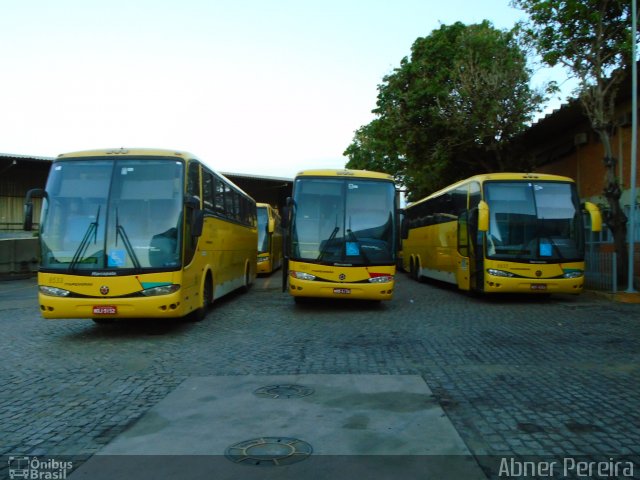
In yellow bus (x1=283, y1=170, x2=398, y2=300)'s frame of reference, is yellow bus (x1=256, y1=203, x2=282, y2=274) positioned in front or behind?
behind

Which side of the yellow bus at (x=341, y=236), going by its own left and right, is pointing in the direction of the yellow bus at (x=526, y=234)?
left

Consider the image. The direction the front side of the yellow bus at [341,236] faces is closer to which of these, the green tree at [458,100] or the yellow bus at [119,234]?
the yellow bus

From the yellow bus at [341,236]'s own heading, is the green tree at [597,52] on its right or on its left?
on its left

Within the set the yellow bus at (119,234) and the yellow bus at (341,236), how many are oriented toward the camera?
2

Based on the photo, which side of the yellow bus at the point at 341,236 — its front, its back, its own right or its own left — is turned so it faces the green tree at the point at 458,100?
back

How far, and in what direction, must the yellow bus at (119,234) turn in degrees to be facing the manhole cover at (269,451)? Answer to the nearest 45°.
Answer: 0° — it already faces it

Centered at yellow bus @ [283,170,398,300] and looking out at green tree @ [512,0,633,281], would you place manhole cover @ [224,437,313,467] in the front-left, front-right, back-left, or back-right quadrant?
back-right

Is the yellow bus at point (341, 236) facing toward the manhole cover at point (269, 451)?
yes

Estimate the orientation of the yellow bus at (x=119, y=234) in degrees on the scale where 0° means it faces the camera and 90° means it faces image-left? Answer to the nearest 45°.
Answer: approximately 0°

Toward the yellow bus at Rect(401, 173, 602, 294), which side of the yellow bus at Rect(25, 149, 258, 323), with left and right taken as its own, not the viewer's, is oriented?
left
